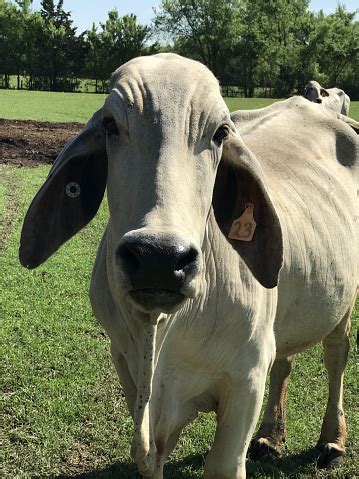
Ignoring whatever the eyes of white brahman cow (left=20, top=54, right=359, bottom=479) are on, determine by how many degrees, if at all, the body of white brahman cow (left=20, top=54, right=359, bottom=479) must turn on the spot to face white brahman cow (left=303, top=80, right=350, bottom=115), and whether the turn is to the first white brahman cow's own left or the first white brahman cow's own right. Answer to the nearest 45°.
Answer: approximately 135° to the first white brahman cow's own right

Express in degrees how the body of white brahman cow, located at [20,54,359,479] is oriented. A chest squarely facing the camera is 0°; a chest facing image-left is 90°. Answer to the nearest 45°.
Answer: approximately 45°
